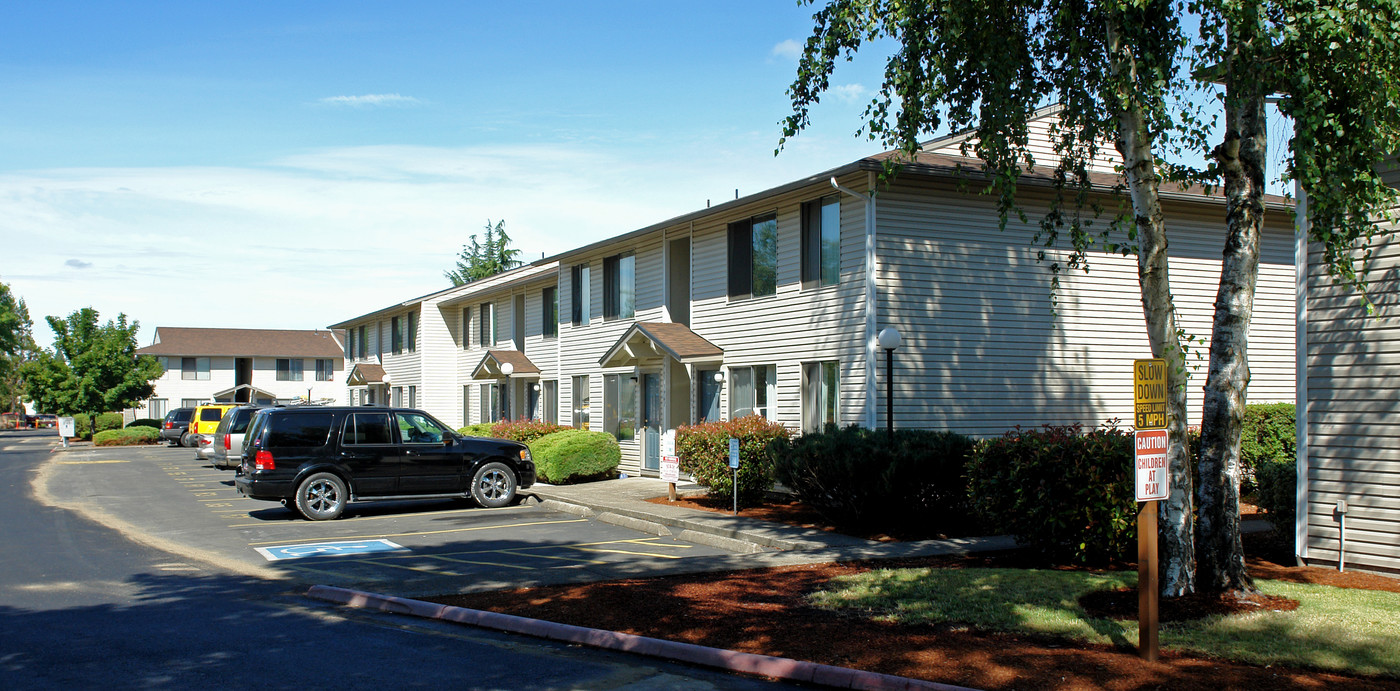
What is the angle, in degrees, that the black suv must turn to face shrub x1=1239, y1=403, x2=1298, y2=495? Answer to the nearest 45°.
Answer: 0° — it already faces it

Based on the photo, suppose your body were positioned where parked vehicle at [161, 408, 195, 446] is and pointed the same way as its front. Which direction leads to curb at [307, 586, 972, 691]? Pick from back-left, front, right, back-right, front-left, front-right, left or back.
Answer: back-right

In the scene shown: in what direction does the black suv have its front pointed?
to the viewer's right

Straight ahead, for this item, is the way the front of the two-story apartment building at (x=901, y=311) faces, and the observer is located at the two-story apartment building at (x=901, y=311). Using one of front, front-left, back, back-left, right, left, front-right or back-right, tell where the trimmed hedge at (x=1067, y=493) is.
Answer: front-left

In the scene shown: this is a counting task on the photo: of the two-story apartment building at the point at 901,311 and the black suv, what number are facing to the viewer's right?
1
